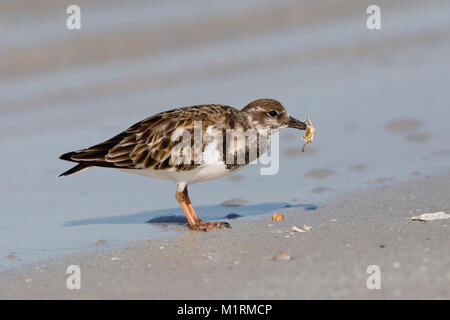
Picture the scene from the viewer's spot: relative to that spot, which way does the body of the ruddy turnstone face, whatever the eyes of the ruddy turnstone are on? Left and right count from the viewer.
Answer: facing to the right of the viewer

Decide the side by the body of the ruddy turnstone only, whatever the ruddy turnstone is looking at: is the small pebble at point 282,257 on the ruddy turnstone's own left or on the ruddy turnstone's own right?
on the ruddy turnstone's own right
